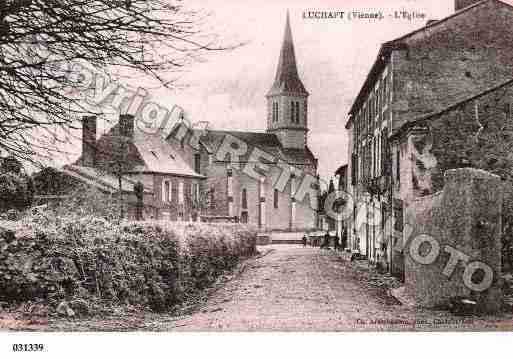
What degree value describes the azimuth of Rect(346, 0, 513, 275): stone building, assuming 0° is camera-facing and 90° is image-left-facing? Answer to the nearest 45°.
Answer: approximately 90°
